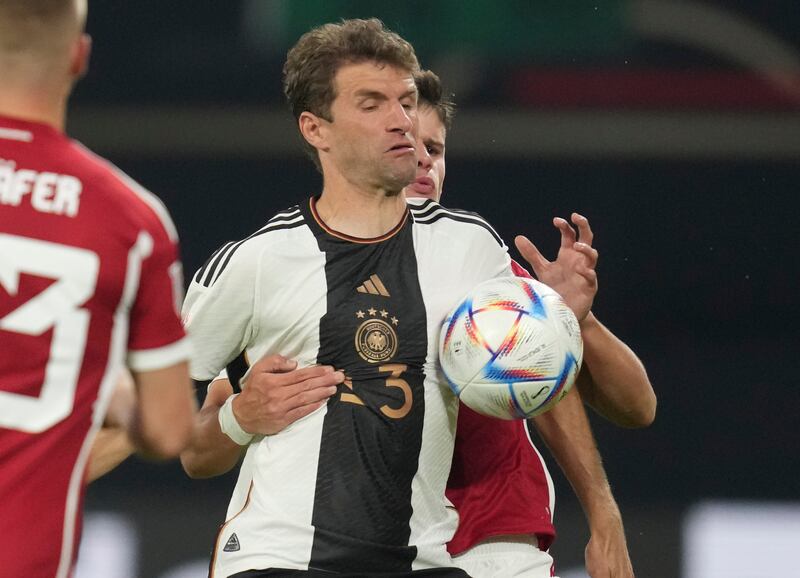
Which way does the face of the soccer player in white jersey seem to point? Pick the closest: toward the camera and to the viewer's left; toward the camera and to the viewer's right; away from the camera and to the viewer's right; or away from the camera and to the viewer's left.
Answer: toward the camera and to the viewer's right

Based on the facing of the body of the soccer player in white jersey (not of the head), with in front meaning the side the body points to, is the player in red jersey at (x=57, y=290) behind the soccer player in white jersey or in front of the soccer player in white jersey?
in front

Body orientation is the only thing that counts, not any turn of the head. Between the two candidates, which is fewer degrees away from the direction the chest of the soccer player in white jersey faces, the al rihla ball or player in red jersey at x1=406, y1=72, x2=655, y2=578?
the al rihla ball

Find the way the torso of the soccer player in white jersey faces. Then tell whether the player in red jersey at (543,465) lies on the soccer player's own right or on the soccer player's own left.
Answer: on the soccer player's own left

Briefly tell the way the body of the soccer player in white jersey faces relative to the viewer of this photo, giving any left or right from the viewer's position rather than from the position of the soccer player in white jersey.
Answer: facing the viewer

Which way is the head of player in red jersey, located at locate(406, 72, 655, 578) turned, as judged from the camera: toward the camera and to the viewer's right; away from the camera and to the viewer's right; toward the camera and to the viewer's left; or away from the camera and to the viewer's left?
toward the camera and to the viewer's left
